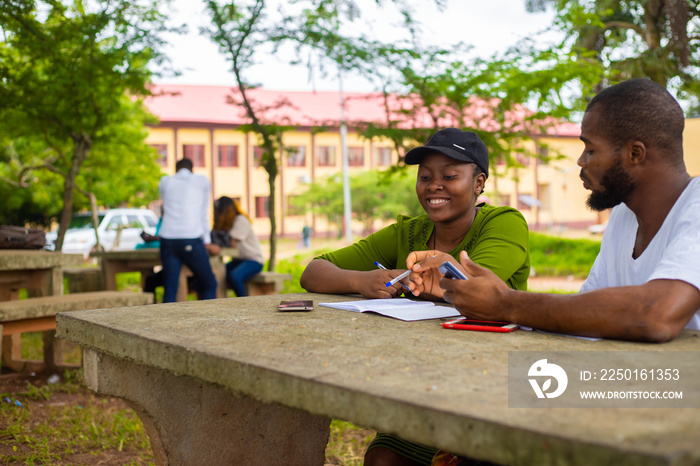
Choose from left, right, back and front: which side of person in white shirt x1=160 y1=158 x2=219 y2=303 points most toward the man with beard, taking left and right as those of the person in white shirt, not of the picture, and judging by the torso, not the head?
back

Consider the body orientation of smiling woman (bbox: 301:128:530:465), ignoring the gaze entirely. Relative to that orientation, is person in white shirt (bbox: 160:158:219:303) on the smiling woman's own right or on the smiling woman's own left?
on the smiling woman's own right

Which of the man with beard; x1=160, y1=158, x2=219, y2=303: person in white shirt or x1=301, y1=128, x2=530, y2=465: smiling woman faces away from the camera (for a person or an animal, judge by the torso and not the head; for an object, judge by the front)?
the person in white shirt

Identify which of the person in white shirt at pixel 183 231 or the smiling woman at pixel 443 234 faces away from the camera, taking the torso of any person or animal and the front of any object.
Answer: the person in white shirt

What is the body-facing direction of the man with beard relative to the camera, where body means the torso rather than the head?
to the viewer's left

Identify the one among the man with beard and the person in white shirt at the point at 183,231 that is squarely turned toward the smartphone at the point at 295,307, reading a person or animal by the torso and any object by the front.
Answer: the man with beard

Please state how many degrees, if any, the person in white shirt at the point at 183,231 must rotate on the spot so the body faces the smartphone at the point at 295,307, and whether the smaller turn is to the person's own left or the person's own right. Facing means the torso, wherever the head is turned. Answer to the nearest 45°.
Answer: approximately 180°

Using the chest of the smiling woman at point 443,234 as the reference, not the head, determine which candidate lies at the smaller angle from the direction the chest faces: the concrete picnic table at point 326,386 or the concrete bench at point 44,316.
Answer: the concrete picnic table

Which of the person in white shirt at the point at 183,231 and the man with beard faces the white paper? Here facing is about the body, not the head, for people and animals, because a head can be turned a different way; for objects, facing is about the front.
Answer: the man with beard

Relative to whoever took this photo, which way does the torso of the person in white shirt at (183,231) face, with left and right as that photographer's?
facing away from the viewer

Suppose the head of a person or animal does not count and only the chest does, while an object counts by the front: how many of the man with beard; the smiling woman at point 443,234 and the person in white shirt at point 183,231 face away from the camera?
1

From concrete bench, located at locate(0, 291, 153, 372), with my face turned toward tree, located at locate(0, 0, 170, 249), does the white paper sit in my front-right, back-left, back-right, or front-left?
back-right

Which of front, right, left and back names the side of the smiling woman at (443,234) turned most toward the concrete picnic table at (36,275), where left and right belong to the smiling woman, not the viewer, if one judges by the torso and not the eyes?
right

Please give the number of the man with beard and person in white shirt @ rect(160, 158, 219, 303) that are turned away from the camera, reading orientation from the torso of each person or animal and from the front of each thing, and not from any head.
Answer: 1

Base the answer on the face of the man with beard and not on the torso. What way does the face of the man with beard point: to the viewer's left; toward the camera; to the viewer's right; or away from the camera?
to the viewer's left

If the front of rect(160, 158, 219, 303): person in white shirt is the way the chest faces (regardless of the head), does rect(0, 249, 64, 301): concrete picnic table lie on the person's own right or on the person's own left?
on the person's own left

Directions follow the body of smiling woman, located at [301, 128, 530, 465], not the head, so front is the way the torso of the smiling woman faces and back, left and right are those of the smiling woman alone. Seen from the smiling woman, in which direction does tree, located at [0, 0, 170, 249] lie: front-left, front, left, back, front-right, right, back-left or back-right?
right

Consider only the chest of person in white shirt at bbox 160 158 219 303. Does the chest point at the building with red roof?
yes
